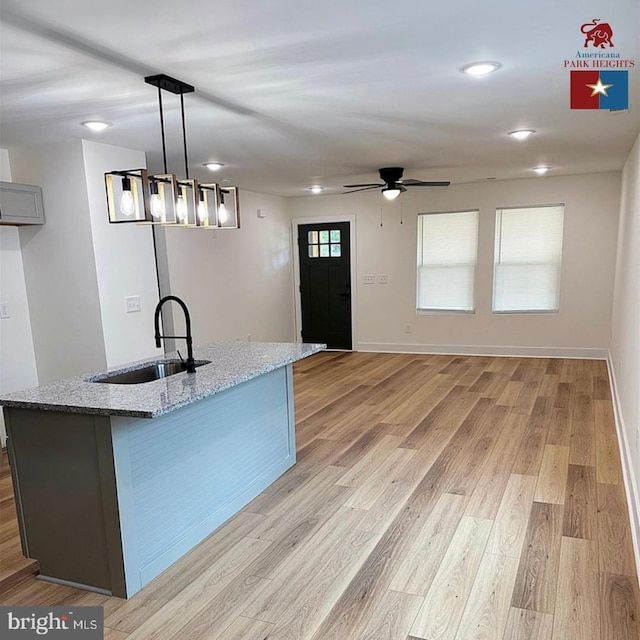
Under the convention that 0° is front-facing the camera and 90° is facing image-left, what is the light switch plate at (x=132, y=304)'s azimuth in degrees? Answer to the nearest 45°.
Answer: approximately 315°

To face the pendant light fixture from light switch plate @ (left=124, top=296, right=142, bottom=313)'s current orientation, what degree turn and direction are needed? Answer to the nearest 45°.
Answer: approximately 45° to its right

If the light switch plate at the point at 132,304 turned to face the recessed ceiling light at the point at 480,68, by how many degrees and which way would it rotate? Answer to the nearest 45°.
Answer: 0° — it already faces it

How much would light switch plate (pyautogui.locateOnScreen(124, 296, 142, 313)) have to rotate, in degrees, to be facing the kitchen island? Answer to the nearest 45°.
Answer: approximately 45° to its right
